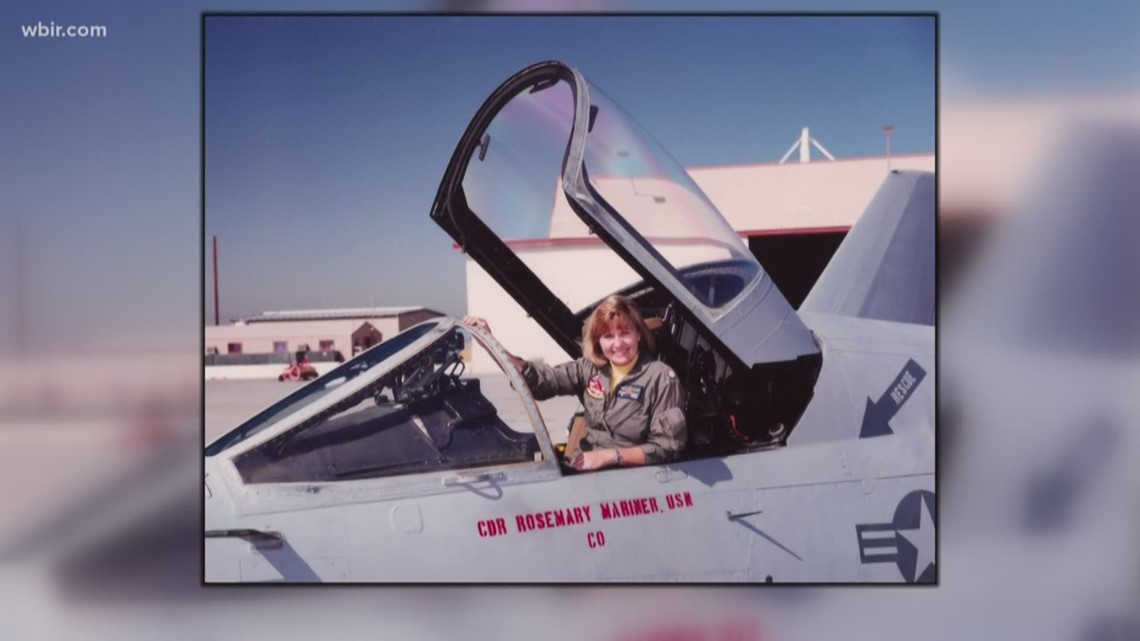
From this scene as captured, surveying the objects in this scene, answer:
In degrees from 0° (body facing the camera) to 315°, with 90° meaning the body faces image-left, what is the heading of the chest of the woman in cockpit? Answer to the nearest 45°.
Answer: approximately 45°

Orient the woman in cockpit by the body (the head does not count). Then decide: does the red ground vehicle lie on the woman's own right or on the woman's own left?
on the woman's own right

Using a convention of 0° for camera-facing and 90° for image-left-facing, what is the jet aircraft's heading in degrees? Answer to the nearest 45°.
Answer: approximately 90°
